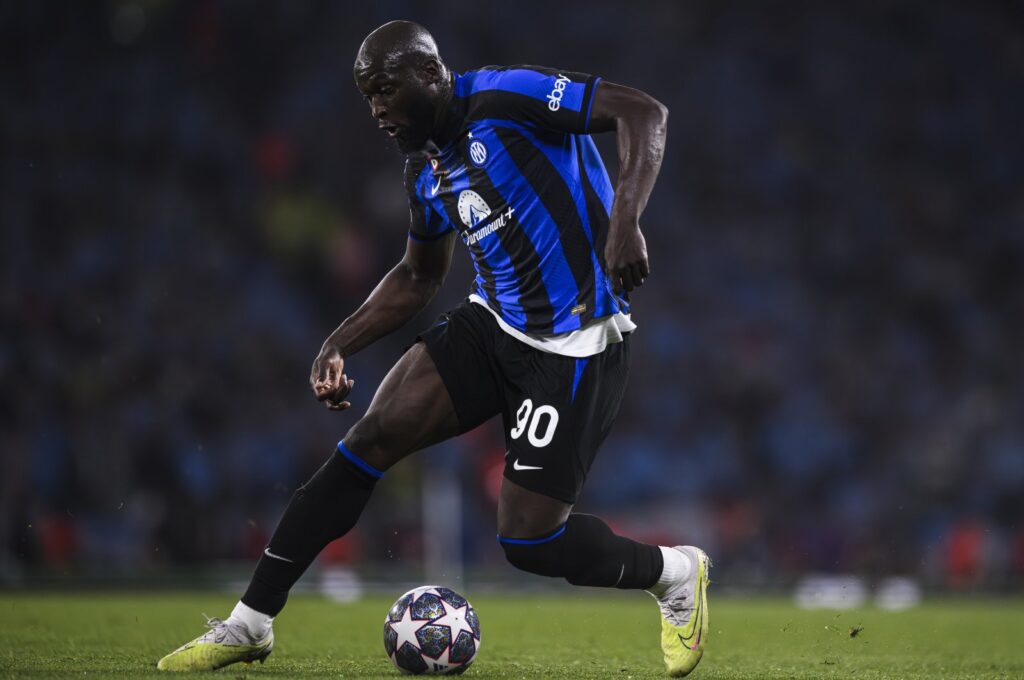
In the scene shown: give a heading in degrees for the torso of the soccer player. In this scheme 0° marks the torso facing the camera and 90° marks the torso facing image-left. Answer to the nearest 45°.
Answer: approximately 45°
